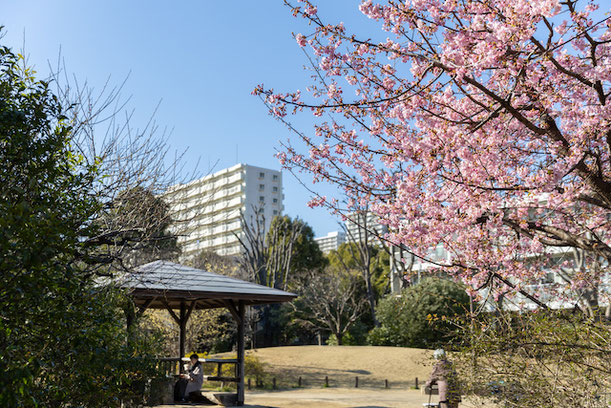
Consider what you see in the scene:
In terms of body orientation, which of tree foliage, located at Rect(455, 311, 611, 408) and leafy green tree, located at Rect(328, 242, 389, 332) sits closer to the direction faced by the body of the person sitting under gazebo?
the tree foliage

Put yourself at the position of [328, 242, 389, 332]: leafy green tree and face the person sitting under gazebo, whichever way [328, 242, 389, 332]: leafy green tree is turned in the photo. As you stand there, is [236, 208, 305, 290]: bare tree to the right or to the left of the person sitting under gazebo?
right

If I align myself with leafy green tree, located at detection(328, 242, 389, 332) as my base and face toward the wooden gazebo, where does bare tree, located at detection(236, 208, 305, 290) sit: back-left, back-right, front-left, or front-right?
front-right

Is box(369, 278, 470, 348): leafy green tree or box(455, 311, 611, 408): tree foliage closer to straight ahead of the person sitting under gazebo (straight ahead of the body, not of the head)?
the tree foliage

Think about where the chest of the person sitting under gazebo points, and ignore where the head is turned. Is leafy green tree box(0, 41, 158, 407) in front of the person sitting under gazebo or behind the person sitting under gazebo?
in front

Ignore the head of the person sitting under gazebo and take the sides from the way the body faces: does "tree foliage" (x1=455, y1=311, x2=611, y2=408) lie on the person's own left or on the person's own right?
on the person's own left

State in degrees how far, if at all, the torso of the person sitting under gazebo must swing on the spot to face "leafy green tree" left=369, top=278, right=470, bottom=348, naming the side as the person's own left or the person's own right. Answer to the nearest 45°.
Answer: approximately 180°

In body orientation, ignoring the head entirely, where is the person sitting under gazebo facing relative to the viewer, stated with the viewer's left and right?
facing the viewer and to the left of the viewer

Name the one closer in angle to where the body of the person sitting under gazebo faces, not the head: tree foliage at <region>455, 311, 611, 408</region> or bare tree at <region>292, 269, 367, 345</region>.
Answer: the tree foliage

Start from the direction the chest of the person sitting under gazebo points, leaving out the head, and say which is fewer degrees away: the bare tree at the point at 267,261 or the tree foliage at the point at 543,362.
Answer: the bare tree
